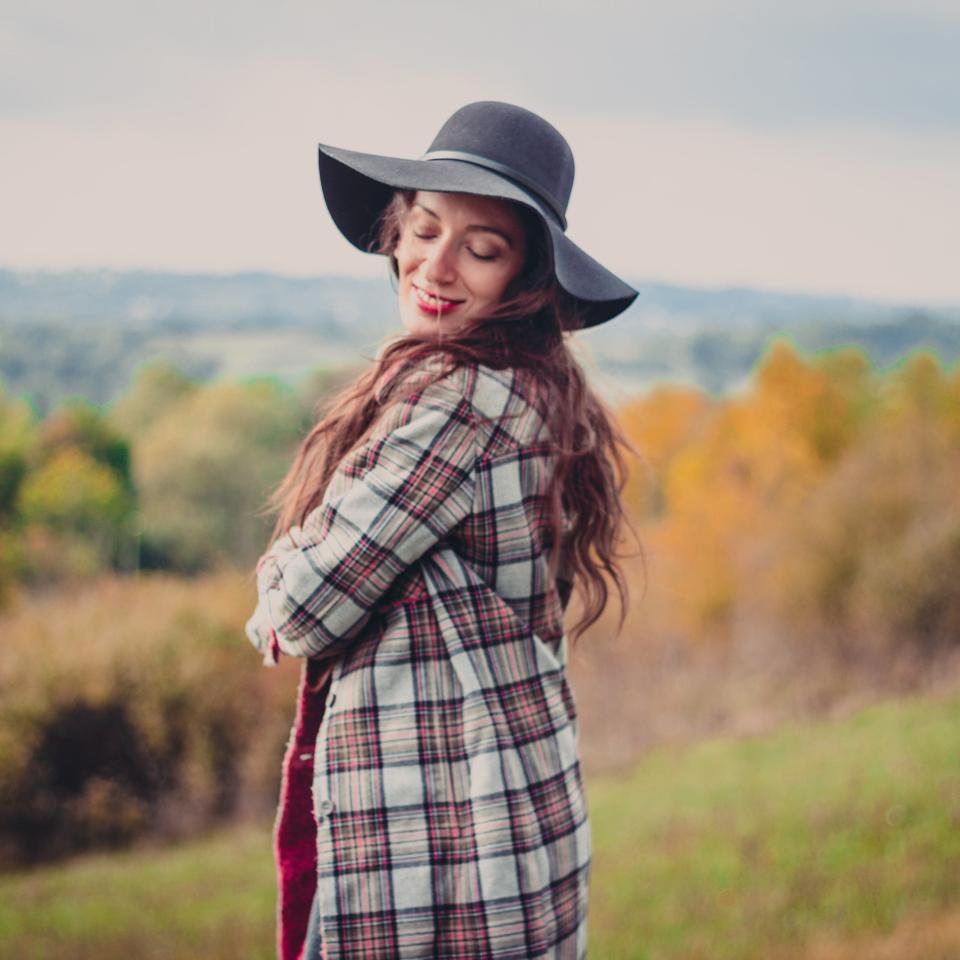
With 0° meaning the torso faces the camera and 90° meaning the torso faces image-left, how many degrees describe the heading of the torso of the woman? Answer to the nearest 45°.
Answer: approximately 90°
